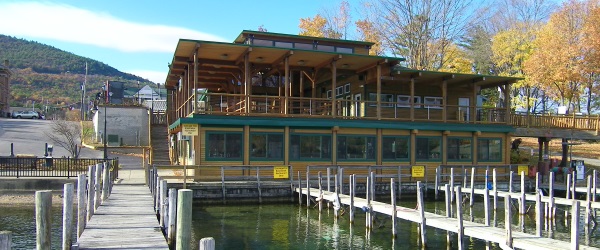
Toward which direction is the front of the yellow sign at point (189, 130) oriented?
toward the camera

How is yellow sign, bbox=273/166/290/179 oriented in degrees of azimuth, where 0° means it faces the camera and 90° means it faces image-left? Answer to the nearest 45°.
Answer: approximately 0°

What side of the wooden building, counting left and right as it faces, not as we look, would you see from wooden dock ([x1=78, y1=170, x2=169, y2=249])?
front

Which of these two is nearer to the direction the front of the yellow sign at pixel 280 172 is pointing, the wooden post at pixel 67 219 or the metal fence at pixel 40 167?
the wooden post

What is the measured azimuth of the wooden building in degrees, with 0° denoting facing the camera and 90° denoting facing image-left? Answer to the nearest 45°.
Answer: approximately 0°

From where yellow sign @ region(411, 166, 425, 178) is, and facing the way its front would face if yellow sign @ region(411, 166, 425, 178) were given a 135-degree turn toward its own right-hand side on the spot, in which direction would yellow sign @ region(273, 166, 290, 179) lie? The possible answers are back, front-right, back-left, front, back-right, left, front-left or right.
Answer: left

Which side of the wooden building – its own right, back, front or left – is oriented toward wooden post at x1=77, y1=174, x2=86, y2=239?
front

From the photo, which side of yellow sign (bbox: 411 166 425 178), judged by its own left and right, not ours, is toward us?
front

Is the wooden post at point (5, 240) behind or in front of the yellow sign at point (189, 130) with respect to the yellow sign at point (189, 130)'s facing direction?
in front

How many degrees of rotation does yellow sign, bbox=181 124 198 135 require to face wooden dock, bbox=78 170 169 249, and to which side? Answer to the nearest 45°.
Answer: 0° — it already faces it

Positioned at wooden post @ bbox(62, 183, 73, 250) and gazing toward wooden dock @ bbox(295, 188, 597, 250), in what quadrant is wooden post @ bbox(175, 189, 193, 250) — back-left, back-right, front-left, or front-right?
front-right

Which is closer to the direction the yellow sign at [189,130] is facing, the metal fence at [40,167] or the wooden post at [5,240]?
the wooden post

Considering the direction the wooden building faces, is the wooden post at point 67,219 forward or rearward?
forward

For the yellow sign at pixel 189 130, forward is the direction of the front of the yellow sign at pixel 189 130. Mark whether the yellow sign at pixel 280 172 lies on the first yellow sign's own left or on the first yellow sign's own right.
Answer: on the first yellow sign's own left

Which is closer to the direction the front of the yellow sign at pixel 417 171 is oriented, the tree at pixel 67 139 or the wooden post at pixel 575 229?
the wooden post
